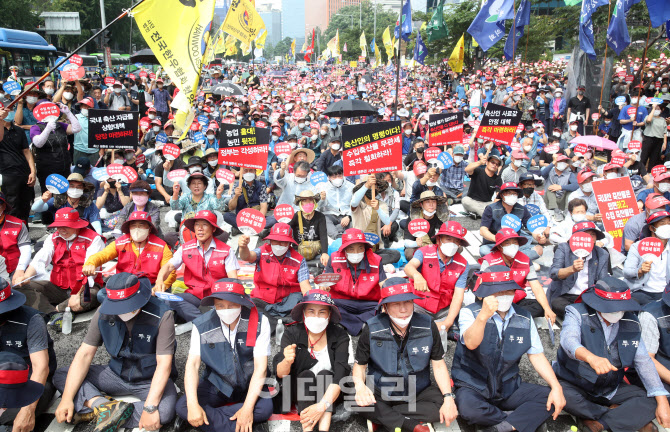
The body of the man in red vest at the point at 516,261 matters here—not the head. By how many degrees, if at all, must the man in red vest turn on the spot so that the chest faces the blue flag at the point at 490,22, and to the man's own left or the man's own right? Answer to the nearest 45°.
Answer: approximately 180°

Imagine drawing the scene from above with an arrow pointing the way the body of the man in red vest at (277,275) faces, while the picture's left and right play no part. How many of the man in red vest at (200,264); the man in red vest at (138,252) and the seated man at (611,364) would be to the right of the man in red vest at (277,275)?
2

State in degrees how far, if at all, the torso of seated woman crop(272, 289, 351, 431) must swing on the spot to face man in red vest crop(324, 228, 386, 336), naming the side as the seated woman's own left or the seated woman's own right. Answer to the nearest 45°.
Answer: approximately 180°

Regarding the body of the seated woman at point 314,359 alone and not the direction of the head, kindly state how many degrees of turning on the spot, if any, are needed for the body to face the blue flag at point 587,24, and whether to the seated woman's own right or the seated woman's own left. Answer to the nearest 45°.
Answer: approximately 135° to the seated woman's own left

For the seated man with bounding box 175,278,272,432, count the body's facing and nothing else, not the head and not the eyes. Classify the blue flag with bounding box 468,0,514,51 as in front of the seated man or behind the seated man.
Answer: behind

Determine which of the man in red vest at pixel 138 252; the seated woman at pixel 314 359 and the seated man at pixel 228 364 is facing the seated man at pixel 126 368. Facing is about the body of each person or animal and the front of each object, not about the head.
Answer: the man in red vest

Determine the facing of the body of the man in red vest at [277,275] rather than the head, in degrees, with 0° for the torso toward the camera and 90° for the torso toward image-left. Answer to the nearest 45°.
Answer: approximately 0°
